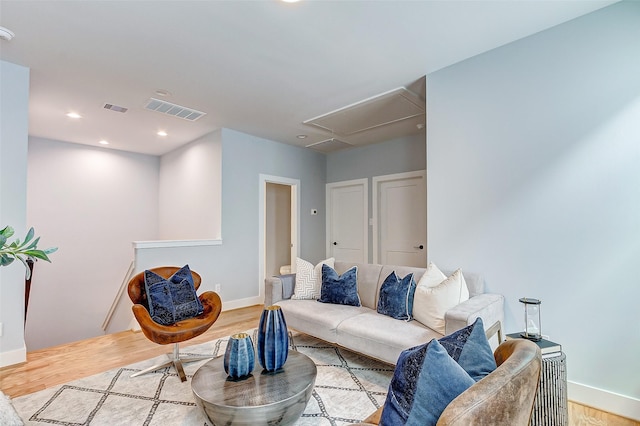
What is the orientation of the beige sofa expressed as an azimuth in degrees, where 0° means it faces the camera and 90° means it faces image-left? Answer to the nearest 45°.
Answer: approximately 45°

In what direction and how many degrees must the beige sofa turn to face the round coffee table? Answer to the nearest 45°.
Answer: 0° — it already faces it

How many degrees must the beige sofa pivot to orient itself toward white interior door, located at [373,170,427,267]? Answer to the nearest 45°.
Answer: approximately 135° to its right

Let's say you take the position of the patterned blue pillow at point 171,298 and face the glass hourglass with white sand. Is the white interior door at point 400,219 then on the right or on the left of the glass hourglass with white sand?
left

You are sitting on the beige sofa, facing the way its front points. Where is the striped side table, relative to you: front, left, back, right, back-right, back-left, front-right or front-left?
left

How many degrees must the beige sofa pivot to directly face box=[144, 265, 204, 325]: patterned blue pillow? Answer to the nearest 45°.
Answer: approximately 45° to its right

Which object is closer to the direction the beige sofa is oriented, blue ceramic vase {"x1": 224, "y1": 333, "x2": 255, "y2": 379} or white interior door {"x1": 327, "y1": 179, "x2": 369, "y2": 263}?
the blue ceramic vase

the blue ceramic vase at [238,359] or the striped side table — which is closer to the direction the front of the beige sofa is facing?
the blue ceramic vase

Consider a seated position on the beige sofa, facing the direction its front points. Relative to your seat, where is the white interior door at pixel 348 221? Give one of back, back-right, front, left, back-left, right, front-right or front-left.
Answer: back-right

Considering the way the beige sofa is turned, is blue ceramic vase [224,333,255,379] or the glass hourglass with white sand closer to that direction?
the blue ceramic vase

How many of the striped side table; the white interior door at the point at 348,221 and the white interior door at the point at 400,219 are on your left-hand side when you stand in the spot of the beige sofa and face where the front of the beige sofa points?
1

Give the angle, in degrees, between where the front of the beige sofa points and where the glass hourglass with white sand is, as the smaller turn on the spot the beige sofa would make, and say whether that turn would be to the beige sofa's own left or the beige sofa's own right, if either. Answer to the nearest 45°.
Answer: approximately 90° to the beige sofa's own left

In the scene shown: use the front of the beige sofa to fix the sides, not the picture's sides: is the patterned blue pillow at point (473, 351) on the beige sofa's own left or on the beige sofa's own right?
on the beige sofa's own left

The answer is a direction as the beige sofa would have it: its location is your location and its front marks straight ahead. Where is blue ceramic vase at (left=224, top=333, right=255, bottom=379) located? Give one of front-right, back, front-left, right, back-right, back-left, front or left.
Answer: front
